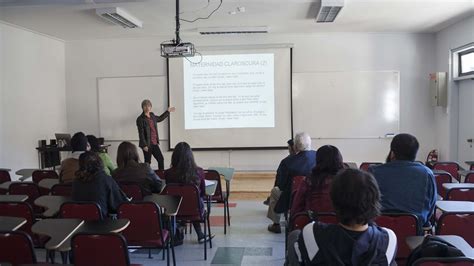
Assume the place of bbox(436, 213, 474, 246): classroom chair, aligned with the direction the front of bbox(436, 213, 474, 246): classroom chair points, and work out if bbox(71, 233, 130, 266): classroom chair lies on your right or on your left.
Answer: on your left

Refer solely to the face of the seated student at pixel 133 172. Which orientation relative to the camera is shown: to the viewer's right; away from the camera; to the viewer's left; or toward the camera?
away from the camera

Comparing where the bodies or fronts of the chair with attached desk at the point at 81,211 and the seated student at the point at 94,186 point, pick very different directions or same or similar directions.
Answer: same or similar directions

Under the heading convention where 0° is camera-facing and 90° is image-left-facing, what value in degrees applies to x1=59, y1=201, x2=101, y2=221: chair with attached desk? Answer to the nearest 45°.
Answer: approximately 180°

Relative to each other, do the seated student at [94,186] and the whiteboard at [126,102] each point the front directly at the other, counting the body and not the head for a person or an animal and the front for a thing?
yes

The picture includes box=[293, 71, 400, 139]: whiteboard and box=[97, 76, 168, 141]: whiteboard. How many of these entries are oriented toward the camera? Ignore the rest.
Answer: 2

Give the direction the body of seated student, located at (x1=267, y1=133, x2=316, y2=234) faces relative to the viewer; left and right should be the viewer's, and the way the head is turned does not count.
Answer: facing away from the viewer and to the left of the viewer

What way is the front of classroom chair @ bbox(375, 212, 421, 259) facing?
away from the camera

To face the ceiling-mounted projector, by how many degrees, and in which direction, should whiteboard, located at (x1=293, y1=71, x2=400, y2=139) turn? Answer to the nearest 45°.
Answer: approximately 45° to its right

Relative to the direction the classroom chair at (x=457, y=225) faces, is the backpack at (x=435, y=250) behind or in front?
behind

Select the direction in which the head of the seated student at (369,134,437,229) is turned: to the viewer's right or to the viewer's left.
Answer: to the viewer's left

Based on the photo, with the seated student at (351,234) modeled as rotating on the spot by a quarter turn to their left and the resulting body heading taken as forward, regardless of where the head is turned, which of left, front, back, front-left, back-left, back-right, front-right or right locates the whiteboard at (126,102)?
front-right

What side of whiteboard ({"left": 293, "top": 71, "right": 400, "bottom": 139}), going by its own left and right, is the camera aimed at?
front

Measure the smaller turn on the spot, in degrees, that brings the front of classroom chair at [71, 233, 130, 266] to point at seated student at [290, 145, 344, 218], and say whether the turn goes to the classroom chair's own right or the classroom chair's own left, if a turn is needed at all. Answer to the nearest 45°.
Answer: approximately 90° to the classroom chair's own right

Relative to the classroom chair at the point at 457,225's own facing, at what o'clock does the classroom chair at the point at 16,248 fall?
the classroom chair at the point at 16,248 is roughly at 8 o'clock from the classroom chair at the point at 457,225.

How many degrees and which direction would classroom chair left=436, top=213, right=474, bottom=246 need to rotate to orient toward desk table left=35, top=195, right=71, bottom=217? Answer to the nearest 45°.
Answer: approximately 90° to its left

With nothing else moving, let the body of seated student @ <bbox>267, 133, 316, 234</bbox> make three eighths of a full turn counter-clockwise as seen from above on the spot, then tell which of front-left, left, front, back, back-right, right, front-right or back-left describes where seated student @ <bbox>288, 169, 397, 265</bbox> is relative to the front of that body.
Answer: front

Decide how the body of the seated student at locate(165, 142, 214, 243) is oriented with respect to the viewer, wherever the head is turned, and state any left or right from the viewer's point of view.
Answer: facing away from the viewer

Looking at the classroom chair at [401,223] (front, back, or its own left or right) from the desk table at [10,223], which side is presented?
left

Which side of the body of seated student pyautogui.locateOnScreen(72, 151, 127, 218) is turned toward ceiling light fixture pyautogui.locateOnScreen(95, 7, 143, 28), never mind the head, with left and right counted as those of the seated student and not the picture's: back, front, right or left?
front

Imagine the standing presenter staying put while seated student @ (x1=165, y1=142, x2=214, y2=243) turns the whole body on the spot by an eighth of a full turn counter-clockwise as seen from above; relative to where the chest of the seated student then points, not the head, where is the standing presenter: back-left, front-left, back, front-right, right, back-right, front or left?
front-right

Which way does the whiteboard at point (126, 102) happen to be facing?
toward the camera

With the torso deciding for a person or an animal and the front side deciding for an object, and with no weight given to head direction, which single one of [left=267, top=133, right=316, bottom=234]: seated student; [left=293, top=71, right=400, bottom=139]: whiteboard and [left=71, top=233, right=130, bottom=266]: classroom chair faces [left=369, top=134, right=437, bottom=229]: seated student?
the whiteboard
